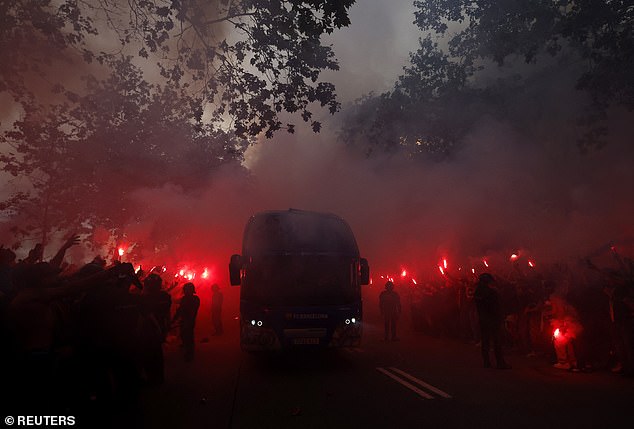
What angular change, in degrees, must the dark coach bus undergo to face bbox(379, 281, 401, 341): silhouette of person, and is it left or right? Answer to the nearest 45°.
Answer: approximately 135° to its left

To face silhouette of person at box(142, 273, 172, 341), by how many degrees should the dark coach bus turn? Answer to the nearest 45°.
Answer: approximately 90° to its right

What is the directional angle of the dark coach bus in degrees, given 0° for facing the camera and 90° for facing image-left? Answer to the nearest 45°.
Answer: approximately 0°

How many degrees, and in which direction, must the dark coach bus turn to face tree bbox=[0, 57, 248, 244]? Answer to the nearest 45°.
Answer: approximately 135° to its right

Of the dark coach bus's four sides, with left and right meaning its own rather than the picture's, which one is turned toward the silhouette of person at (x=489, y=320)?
left
